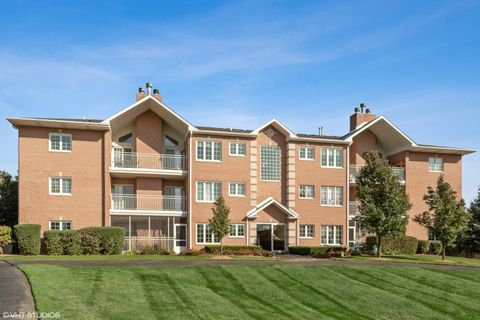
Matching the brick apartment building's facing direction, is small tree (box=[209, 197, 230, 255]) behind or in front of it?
in front

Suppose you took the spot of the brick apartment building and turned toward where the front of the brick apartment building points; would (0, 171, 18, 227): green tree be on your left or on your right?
on your right

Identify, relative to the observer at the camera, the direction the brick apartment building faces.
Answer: facing the viewer
